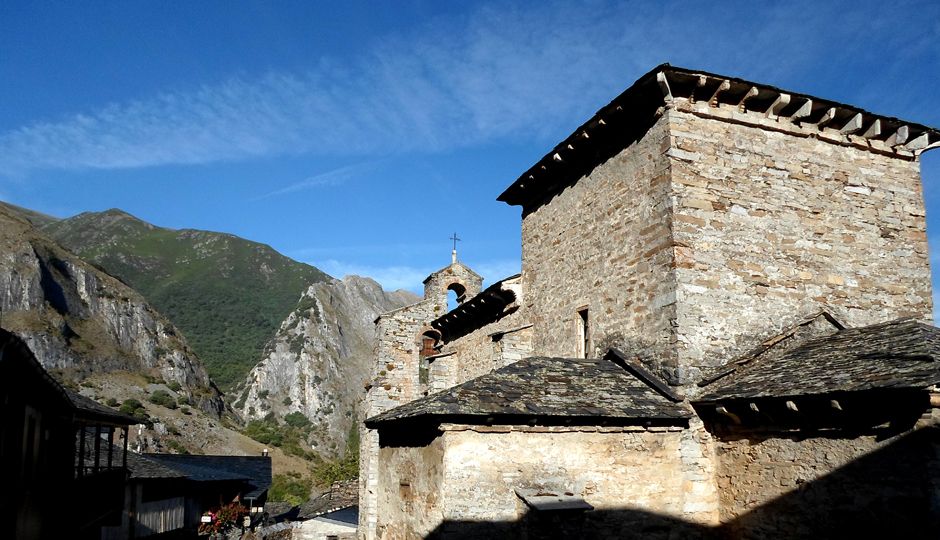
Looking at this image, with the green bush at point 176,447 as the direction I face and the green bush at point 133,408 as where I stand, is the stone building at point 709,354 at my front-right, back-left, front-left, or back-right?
front-right
